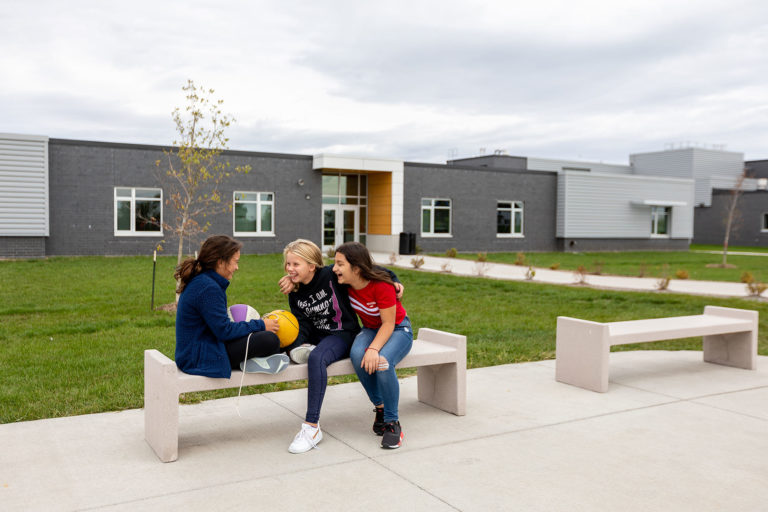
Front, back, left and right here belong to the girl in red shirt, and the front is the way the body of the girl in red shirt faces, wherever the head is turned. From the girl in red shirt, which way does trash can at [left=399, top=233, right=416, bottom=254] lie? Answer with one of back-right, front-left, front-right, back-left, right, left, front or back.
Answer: back-right

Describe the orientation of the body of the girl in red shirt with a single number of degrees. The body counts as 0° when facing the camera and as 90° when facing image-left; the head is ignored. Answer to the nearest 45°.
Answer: approximately 45°

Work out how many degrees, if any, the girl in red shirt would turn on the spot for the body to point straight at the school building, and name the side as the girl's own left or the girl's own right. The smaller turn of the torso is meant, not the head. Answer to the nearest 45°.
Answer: approximately 135° to the girl's own right
